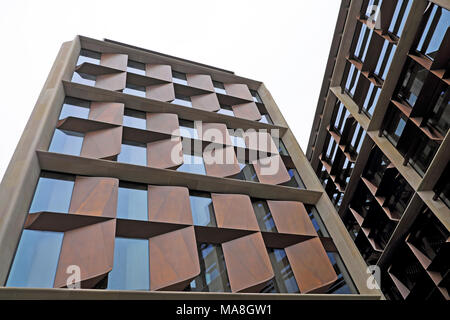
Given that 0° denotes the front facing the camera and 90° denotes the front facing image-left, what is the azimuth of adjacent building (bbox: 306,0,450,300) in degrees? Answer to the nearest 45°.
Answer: approximately 45°

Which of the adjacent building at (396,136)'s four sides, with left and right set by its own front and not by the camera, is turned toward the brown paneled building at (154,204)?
front
